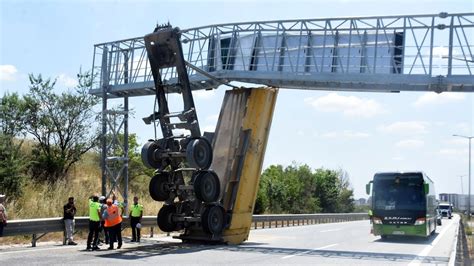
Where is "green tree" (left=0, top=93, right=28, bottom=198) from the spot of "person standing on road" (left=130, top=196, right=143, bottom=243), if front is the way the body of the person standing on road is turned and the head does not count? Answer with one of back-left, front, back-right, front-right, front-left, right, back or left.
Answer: back-right

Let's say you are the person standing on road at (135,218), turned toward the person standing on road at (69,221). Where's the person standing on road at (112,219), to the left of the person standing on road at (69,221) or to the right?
left

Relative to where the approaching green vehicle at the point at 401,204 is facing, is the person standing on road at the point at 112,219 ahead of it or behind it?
ahead

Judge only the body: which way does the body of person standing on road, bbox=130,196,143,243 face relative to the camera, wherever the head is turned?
toward the camera

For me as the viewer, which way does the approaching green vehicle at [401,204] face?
facing the viewer

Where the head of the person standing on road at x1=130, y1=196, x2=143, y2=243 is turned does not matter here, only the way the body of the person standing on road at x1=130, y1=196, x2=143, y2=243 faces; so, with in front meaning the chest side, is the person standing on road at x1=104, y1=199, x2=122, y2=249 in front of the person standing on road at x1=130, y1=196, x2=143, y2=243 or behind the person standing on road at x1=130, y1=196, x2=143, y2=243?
in front

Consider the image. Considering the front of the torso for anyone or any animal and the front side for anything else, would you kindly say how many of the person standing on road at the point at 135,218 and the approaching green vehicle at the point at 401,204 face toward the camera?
2

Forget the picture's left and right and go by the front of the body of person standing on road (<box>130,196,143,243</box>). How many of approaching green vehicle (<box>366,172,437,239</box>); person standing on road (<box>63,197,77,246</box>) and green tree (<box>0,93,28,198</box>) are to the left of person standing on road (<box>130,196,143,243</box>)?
1

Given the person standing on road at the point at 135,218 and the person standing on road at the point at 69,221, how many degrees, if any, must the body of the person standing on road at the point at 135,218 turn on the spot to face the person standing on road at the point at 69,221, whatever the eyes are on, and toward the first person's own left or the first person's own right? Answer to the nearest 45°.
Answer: approximately 45° to the first person's own right

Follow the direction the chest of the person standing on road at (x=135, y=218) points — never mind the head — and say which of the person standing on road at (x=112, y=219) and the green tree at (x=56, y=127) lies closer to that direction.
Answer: the person standing on road

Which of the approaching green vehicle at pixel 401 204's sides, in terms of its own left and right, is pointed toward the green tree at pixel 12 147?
right

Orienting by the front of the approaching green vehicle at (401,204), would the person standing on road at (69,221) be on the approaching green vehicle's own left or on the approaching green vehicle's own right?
on the approaching green vehicle's own right

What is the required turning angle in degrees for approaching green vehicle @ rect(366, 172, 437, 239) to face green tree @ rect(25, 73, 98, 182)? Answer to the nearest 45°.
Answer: approximately 90° to its right
